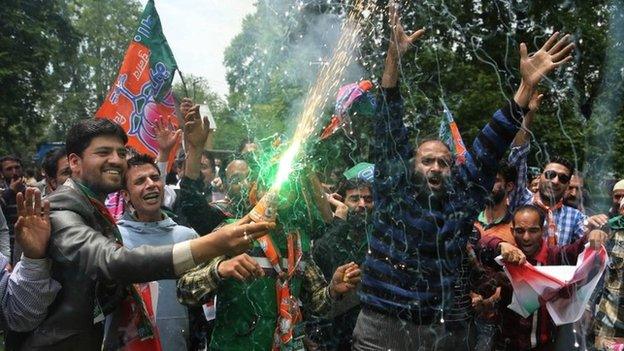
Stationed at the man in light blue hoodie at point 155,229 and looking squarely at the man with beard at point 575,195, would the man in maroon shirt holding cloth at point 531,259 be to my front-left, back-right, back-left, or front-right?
front-right

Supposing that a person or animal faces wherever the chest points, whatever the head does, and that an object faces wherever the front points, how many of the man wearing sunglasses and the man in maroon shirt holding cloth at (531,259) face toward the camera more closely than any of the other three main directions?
2

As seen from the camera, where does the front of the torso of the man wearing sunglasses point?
toward the camera

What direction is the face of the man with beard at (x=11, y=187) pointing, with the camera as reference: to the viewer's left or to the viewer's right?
to the viewer's right

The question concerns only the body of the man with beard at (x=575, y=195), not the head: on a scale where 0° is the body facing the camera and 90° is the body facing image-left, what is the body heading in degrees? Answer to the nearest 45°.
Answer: approximately 45°

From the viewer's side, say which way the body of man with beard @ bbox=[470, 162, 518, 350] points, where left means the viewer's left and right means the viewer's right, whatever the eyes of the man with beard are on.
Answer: facing the viewer and to the left of the viewer

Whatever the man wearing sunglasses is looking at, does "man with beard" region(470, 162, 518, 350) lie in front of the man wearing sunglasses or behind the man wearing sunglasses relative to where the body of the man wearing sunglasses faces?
in front

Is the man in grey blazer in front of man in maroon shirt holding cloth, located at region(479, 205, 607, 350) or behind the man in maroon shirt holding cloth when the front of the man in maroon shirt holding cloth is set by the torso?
in front
